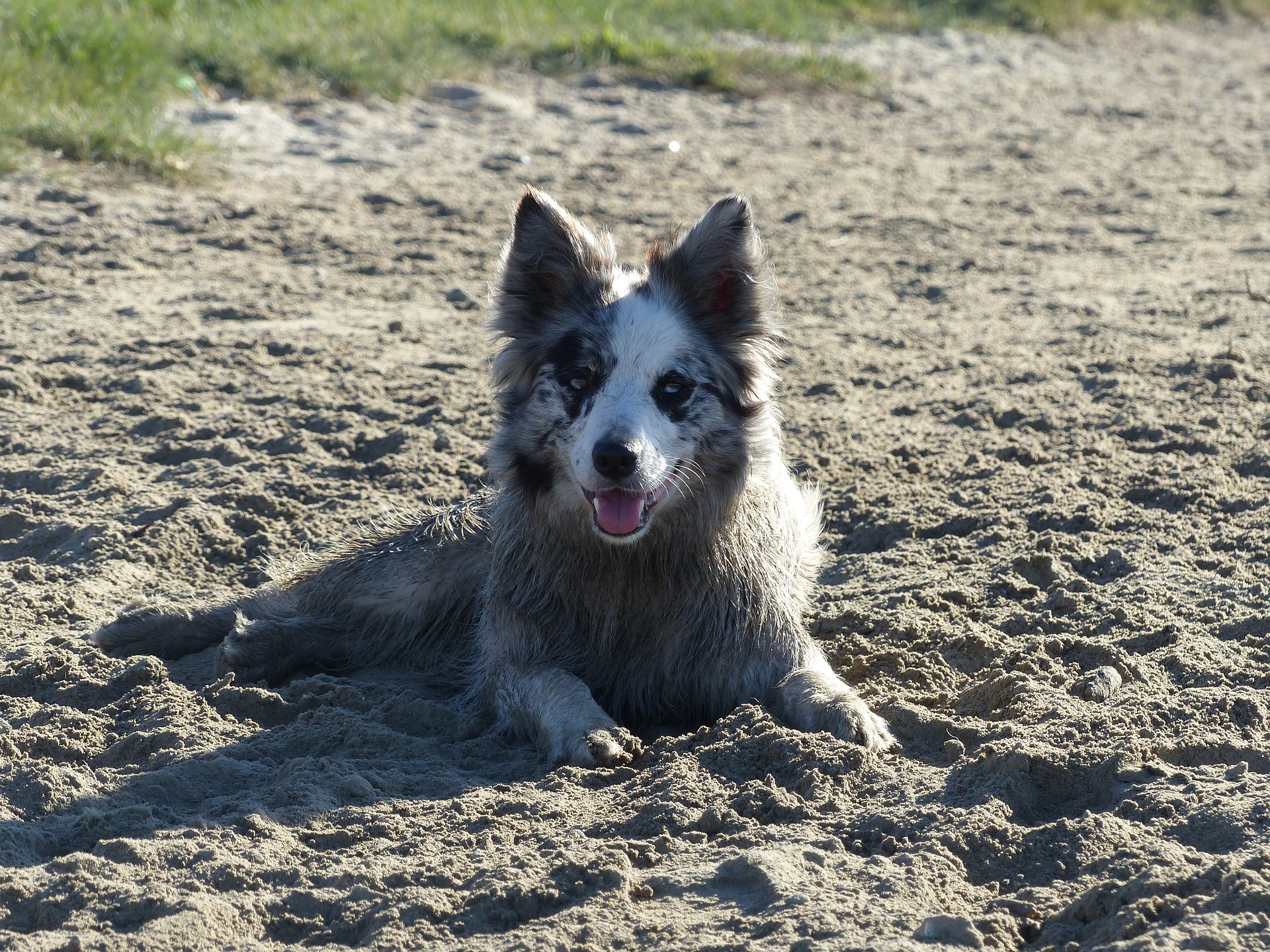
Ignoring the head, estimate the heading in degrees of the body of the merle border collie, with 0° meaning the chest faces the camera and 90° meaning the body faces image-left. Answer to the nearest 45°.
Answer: approximately 315°

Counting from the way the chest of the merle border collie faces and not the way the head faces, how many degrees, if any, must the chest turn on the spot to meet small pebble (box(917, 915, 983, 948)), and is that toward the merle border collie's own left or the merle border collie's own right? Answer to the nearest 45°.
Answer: approximately 45° to the merle border collie's own right

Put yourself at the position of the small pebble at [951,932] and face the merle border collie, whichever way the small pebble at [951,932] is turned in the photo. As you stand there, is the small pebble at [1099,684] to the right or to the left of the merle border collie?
right

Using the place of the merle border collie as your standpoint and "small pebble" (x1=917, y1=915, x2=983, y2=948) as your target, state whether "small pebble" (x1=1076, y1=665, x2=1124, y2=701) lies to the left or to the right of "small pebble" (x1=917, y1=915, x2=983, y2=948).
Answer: left

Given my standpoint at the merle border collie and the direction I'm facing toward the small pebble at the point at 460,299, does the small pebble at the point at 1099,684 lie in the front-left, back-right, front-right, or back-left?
back-right

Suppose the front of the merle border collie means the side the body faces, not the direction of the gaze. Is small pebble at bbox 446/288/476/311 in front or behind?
behind
